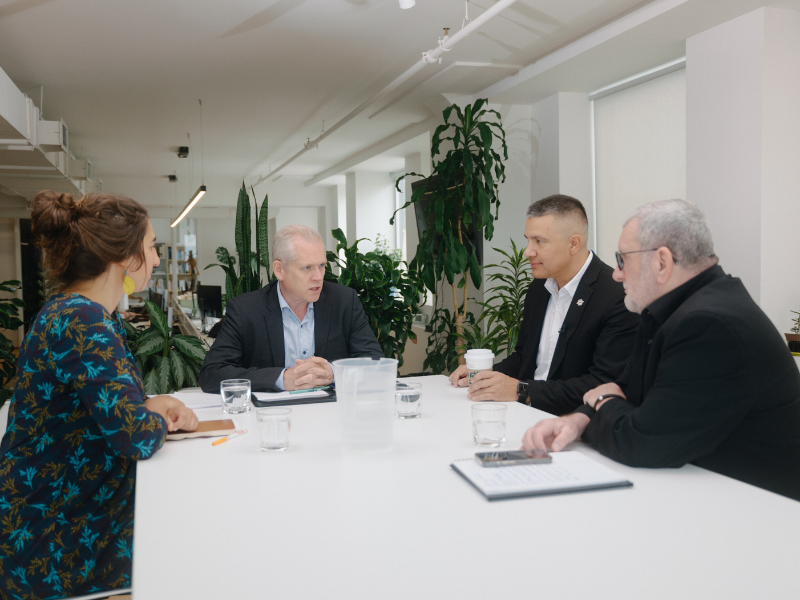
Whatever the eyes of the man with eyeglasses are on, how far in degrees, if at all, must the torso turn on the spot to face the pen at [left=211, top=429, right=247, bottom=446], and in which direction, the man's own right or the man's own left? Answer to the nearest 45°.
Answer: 0° — they already face it

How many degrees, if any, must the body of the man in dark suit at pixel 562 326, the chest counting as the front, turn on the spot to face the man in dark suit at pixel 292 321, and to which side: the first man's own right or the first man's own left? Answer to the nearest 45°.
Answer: approximately 45° to the first man's own right

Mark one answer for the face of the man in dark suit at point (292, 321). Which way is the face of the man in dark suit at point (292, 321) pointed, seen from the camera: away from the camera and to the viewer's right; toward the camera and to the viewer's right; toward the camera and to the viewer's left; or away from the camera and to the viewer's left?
toward the camera and to the viewer's right

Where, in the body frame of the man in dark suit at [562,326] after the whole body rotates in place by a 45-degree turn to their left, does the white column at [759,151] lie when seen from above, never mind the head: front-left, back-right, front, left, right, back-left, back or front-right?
back-left

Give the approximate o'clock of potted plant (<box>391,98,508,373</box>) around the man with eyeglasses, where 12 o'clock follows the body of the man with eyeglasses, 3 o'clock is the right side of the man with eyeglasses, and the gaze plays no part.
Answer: The potted plant is roughly at 2 o'clock from the man with eyeglasses.

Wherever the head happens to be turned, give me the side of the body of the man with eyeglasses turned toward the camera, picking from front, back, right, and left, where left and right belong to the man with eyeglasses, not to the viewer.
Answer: left

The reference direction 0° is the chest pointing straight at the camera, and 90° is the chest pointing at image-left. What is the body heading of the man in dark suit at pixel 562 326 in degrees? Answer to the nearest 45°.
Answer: approximately 45°

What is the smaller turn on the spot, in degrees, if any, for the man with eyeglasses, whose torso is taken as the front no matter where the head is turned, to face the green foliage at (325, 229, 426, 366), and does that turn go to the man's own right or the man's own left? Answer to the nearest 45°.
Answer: approximately 45° to the man's own right

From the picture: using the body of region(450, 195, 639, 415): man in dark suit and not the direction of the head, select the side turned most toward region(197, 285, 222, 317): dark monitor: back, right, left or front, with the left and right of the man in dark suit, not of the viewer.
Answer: right

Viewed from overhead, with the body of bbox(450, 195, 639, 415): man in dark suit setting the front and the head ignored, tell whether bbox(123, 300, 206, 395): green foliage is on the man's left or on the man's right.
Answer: on the man's right

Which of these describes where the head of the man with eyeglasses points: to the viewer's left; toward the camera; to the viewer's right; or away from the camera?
to the viewer's left
